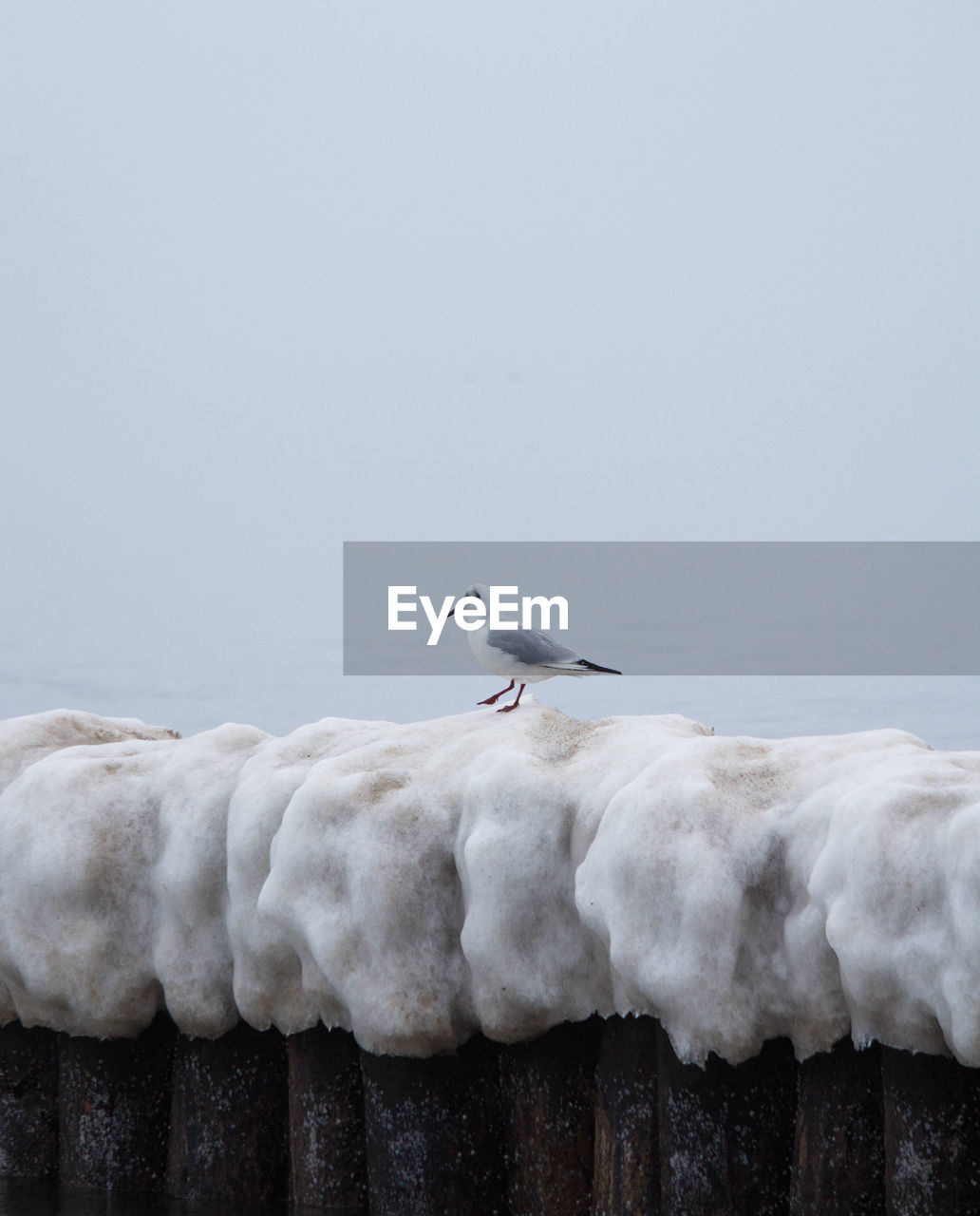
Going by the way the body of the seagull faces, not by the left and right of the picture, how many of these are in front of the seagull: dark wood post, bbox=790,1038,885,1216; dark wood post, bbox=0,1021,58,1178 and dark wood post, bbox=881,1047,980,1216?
1

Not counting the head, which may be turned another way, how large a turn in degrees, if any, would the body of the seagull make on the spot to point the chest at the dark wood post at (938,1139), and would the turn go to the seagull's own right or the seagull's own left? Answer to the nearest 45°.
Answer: approximately 135° to the seagull's own left

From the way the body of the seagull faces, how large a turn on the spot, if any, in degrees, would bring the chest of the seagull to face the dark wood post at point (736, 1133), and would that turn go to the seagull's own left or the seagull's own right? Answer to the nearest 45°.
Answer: approximately 135° to the seagull's own left

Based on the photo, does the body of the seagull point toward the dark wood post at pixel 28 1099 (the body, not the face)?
yes

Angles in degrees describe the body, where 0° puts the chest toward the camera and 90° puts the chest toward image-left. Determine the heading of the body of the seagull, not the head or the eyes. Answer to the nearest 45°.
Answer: approximately 90°
